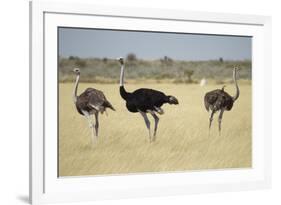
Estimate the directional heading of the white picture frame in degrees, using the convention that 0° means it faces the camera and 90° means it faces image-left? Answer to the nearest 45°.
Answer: approximately 315°
